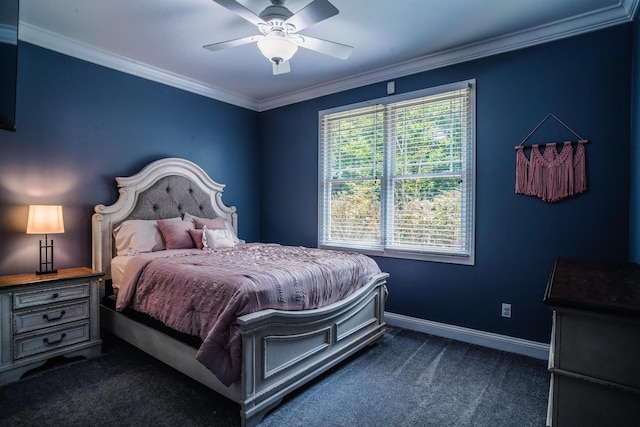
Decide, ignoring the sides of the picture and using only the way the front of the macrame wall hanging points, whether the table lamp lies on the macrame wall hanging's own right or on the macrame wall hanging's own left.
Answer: on the macrame wall hanging's own right

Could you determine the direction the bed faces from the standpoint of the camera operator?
facing the viewer and to the right of the viewer

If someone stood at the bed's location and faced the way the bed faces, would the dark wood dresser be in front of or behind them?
in front

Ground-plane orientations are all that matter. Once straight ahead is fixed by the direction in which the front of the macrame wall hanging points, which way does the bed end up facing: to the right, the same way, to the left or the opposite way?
to the left

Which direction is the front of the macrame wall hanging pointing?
toward the camera

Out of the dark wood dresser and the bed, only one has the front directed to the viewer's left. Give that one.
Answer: the dark wood dresser

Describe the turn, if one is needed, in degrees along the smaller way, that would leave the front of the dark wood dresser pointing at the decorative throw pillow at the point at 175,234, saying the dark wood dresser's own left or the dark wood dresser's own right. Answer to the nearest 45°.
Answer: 0° — it already faces it

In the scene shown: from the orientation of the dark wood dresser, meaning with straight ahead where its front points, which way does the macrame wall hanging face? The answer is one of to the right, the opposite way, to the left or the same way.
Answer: to the left

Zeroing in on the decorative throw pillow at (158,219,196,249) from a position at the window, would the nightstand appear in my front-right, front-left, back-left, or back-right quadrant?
front-left

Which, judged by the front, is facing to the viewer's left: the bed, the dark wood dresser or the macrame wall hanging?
the dark wood dresser

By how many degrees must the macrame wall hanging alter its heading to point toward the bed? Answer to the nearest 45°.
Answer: approximately 45° to its right

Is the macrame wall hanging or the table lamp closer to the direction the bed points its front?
the macrame wall hanging

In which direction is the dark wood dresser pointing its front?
to the viewer's left

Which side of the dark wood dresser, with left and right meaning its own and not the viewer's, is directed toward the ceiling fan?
front
